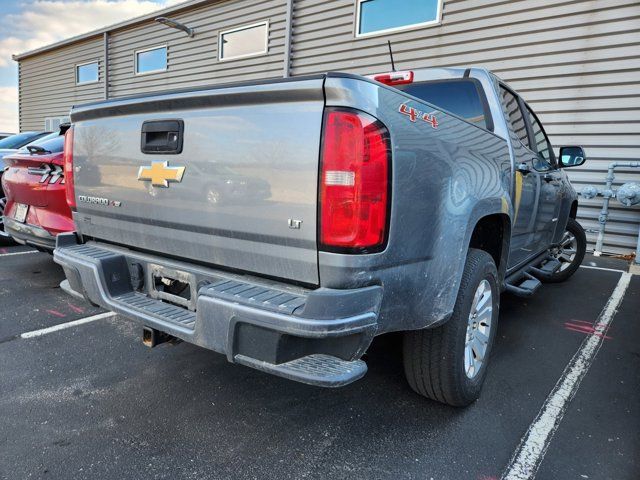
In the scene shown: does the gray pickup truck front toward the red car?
no

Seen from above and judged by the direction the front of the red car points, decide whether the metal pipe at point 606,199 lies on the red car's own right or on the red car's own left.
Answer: on the red car's own right

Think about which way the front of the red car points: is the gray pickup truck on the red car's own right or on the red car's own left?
on the red car's own right

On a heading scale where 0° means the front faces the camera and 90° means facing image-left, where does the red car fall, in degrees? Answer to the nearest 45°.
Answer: approximately 225°

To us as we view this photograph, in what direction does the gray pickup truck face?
facing away from the viewer and to the right of the viewer

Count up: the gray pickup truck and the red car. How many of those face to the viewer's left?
0

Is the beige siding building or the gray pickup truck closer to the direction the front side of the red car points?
the beige siding building
